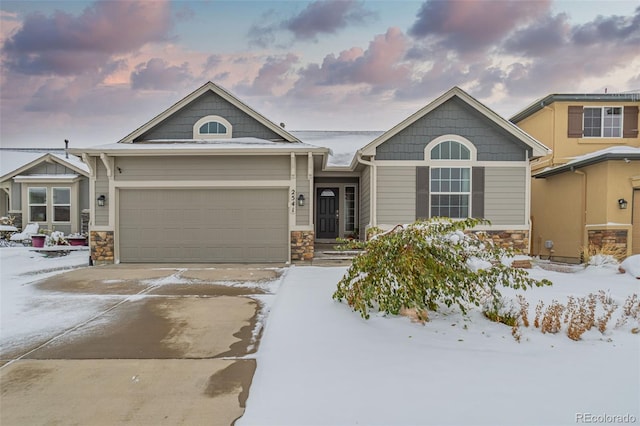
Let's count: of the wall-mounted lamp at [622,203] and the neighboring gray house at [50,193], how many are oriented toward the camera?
2

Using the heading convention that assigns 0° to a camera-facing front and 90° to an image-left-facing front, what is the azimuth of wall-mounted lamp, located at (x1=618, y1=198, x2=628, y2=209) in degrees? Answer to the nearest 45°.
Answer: approximately 0°

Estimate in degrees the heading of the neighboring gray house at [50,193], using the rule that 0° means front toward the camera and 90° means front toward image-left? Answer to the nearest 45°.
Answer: approximately 0°
